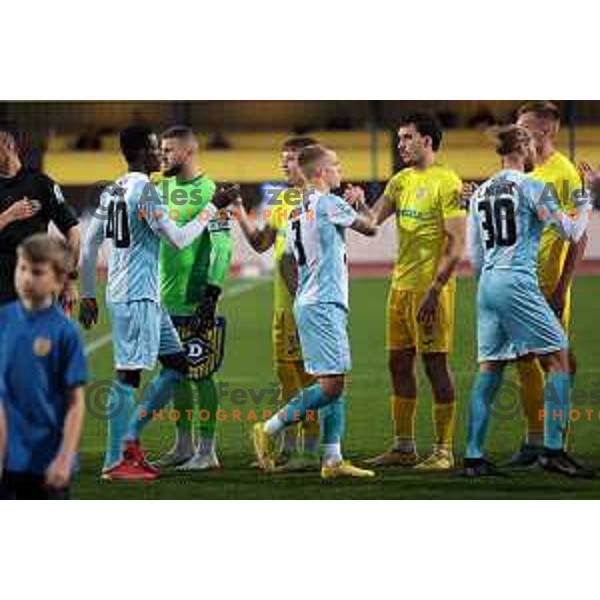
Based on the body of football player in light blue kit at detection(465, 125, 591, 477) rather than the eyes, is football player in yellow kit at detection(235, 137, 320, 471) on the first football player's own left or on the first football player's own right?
on the first football player's own left

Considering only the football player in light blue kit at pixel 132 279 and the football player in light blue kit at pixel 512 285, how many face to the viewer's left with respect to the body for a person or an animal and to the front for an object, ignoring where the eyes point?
0

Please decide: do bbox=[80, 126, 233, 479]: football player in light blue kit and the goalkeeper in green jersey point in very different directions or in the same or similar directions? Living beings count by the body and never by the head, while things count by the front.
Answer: very different directions

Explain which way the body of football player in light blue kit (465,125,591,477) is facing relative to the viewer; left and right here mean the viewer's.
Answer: facing away from the viewer and to the right of the viewer

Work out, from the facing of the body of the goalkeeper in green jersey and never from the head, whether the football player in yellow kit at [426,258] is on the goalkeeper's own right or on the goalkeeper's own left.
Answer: on the goalkeeper's own left

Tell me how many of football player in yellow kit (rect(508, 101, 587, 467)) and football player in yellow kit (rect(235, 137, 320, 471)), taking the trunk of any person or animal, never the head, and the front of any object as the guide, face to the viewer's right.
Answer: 0

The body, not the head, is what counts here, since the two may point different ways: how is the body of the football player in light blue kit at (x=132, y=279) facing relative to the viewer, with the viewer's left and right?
facing away from the viewer and to the right of the viewer

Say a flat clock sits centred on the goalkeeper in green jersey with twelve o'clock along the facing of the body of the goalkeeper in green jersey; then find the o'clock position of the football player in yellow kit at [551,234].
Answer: The football player in yellow kit is roughly at 8 o'clock from the goalkeeper in green jersey.
